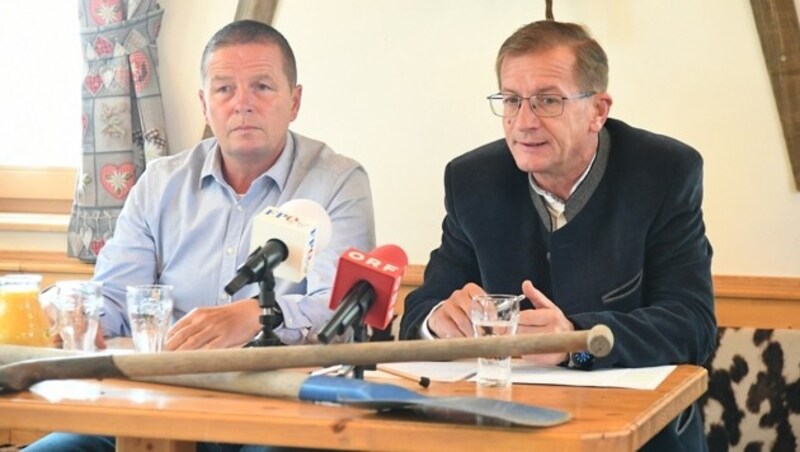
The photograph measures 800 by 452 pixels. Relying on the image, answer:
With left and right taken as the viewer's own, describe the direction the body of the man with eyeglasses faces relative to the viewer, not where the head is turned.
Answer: facing the viewer and to the left of the viewer

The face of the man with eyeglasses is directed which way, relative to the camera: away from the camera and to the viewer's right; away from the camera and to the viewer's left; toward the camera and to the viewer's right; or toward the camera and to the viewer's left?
toward the camera and to the viewer's left

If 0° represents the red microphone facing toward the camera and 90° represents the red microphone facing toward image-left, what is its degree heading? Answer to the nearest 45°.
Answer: approximately 225°

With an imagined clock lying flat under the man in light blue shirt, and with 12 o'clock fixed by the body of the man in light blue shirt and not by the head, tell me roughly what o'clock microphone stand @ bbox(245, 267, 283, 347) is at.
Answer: The microphone stand is roughly at 12 o'clock from the man in light blue shirt.

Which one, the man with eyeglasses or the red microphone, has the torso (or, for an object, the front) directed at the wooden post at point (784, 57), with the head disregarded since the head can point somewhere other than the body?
the red microphone

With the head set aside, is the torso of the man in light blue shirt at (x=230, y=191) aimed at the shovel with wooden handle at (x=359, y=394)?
yes

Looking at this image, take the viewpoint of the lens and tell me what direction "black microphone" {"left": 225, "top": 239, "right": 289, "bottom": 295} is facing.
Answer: facing away from the viewer and to the right of the viewer

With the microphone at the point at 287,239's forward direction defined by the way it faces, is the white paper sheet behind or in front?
in front

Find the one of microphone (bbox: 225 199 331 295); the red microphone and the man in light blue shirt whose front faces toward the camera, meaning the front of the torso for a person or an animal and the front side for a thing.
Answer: the man in light blue shirt

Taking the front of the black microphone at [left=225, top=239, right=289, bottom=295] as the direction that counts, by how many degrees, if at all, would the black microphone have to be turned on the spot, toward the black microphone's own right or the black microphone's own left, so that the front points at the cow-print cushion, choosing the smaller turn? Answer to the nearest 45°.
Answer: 0° — it already faces it

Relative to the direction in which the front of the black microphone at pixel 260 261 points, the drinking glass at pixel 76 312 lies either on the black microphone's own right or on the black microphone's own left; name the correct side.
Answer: on the black microphone's own left

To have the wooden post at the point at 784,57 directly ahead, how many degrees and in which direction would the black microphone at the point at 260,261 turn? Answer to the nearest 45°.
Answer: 0° — it already faces it

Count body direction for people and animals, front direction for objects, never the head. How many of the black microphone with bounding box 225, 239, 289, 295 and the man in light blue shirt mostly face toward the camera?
1

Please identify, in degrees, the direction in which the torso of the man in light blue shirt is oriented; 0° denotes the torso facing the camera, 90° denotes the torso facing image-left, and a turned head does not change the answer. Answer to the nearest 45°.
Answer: approximately 0°

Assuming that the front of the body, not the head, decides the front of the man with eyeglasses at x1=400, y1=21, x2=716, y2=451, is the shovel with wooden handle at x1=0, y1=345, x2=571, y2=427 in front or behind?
in front
